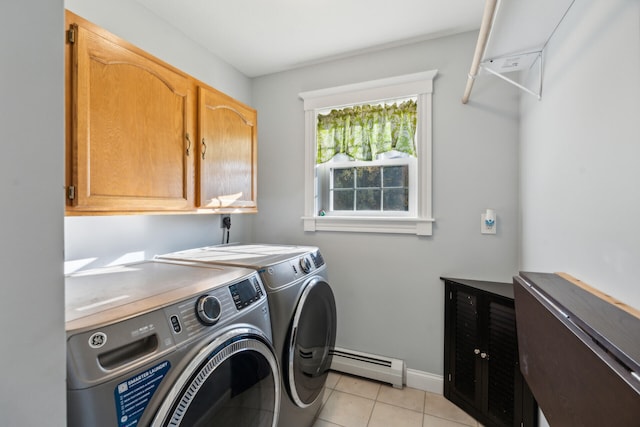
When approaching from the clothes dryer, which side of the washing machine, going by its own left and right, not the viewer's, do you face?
left

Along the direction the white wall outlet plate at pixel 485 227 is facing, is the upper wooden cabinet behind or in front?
in front

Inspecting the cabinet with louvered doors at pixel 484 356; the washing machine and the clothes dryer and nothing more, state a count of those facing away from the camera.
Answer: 0

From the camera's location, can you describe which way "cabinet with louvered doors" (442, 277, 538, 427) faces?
facing the viewer and to the left of the viewer

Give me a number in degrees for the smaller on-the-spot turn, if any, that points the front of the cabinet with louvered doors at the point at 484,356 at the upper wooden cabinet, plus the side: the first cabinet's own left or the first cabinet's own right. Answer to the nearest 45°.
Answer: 0° — it already faces it

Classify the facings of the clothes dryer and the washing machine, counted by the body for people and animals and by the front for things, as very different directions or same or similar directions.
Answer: same or similar directions

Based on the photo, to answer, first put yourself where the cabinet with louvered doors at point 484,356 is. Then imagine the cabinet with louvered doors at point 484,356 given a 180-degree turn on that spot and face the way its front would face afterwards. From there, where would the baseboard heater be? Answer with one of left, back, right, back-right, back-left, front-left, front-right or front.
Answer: back-left

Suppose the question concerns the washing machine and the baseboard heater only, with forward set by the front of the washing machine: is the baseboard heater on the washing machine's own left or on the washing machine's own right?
on the washing machine's own left

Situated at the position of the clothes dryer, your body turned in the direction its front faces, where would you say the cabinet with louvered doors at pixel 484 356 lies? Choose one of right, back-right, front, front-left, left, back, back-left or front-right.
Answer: front-left

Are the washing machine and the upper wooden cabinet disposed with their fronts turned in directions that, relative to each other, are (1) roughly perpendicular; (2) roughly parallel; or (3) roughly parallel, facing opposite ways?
roughly parallel

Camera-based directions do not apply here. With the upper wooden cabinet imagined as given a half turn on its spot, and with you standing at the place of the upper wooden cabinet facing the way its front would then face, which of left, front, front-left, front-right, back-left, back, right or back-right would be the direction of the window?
back-right
